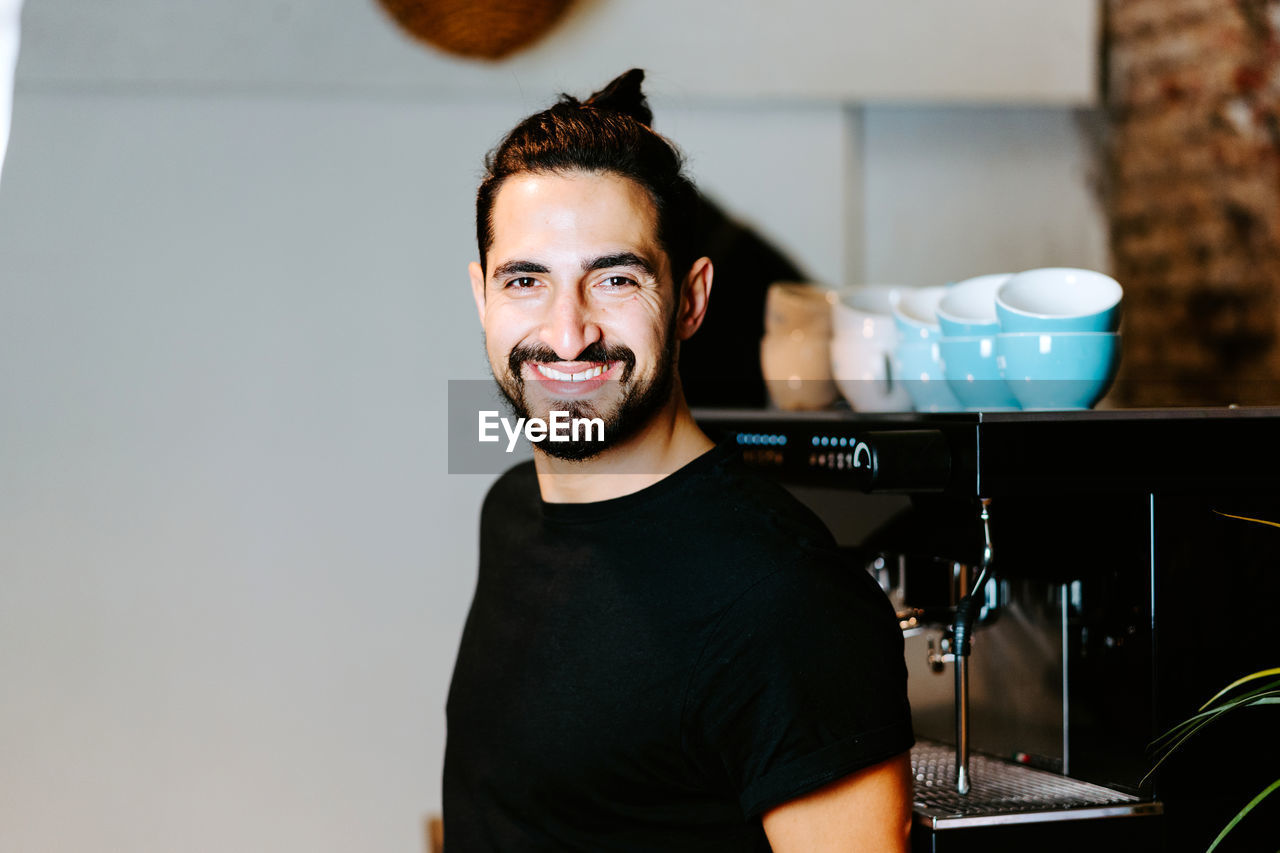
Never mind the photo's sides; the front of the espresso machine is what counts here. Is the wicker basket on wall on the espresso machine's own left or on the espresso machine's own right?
on the espresso machine's own right

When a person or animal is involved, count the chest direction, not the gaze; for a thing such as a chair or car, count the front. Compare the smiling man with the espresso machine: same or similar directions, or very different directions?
same or similar directions

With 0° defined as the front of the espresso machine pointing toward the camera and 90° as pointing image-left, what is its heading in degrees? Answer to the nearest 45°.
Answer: approximately 45°

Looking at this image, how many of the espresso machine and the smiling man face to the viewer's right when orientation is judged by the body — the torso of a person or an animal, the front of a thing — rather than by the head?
0

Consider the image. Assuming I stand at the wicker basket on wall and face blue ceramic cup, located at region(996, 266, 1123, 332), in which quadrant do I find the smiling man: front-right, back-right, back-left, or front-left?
front-right
